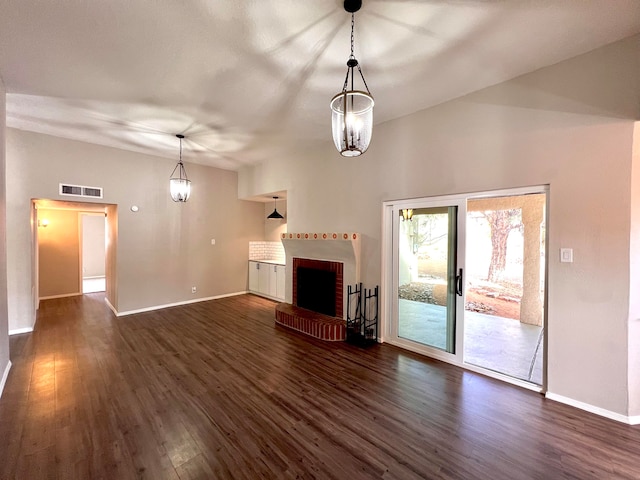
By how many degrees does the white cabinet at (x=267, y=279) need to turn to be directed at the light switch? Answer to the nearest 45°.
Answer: approximately 90° to its left

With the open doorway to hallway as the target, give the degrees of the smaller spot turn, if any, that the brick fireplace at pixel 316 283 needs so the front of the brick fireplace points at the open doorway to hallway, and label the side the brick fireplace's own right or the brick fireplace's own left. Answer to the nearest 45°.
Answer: approximately 45° to the brick fireplace's own right

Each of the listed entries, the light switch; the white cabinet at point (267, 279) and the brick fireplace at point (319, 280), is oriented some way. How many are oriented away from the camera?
0

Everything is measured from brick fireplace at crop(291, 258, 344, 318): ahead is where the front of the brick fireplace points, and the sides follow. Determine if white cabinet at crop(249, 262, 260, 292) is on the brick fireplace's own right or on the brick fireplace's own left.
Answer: on the brick fireplace's own right

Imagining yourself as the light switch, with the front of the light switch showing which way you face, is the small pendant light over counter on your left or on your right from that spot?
on your right

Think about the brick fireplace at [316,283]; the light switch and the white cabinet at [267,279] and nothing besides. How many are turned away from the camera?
0

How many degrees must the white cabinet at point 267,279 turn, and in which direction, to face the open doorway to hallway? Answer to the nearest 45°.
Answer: approximately 45° to its right

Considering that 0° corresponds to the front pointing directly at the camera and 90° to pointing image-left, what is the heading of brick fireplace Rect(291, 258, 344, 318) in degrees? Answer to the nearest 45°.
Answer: approximately 45°

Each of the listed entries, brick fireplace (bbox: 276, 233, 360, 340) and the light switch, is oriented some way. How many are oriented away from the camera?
0

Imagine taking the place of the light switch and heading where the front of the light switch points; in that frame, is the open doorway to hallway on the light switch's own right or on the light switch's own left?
on the light switch's own right

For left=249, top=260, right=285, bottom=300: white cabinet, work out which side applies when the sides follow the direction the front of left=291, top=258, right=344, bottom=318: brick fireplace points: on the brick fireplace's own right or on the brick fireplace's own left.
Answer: on the brick fireplace's own right

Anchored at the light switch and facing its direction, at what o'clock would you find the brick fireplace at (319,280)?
The brick fireplace is roughly at 3 o'clock from the light switch.
